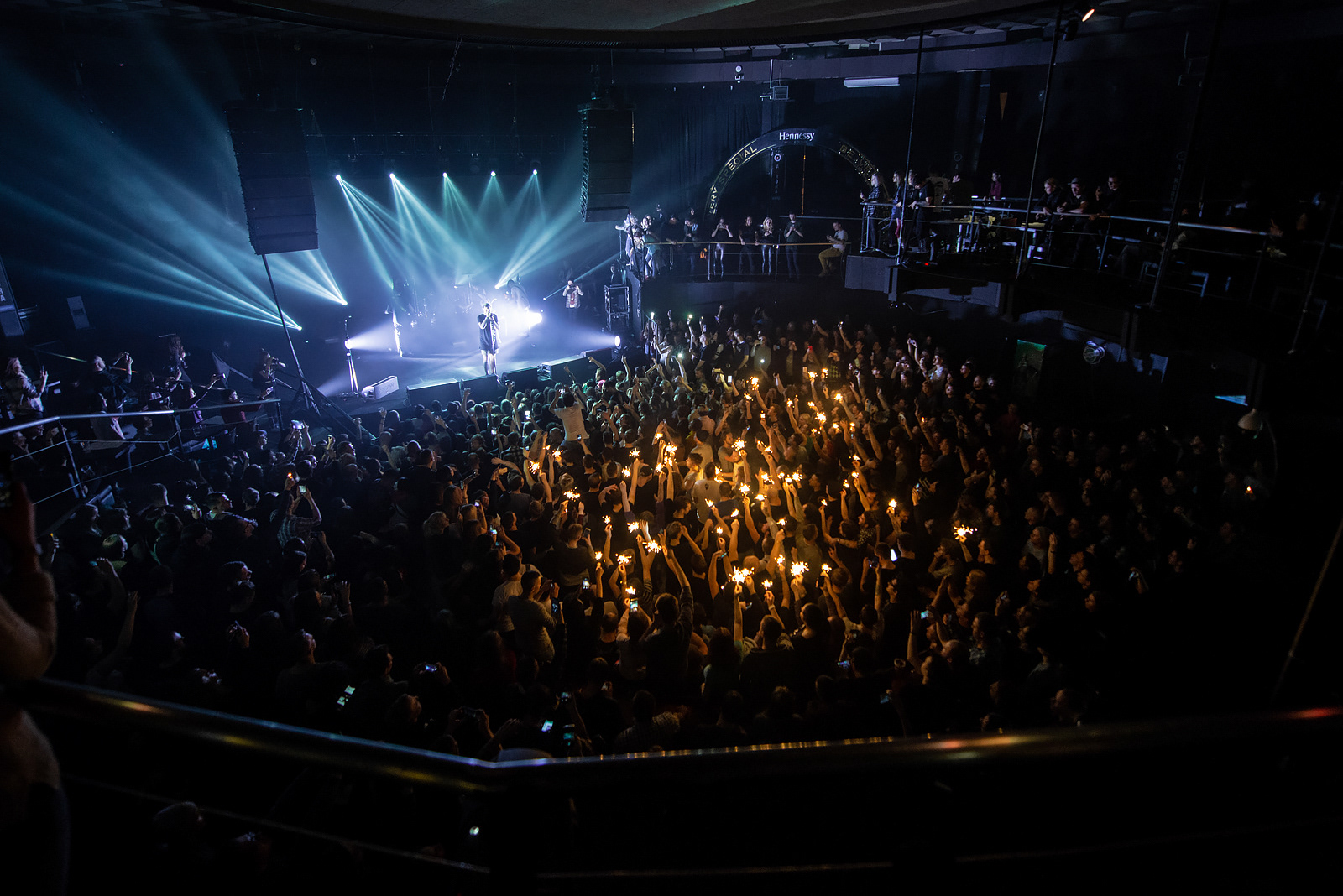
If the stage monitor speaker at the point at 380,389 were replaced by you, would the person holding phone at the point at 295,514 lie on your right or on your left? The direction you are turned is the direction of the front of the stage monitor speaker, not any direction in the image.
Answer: on your left

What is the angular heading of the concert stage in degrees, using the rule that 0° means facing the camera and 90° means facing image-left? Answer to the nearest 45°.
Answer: approximately 315°

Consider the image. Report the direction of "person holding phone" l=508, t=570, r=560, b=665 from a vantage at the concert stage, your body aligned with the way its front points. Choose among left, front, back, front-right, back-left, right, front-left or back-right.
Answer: front-right

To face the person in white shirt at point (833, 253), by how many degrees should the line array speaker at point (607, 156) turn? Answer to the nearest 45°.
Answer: approximately 45° to its left

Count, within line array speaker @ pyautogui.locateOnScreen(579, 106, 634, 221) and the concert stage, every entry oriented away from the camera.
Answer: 0

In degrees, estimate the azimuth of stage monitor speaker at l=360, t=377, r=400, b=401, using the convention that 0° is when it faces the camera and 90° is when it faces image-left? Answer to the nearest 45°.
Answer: approximately 135°

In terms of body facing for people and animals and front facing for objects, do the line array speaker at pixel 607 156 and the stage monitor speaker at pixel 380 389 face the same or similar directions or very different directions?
very different directions

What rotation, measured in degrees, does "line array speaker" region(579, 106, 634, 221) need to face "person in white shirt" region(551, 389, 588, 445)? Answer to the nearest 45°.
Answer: approximately 45° to its right

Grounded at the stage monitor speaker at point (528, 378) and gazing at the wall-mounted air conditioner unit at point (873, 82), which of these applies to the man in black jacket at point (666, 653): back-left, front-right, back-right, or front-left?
back-right

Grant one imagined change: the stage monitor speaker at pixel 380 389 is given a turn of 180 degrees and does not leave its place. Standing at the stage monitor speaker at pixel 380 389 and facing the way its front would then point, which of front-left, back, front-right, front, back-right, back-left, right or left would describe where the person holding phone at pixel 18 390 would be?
right
